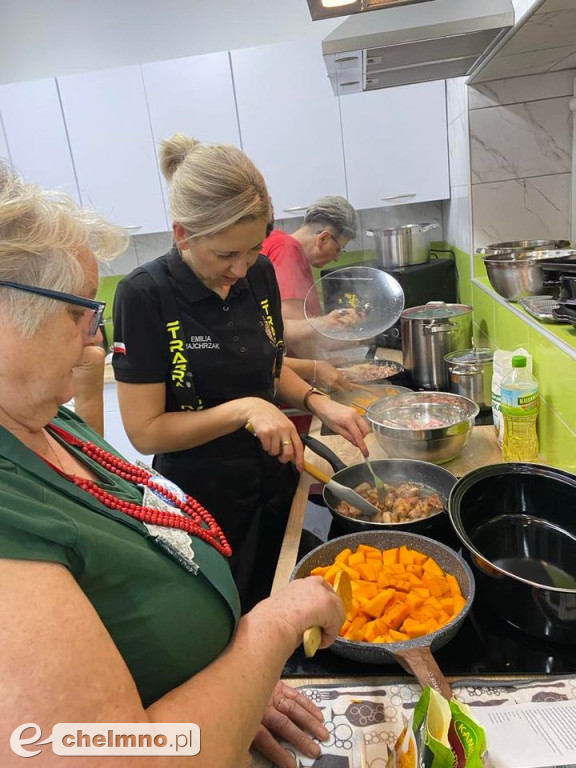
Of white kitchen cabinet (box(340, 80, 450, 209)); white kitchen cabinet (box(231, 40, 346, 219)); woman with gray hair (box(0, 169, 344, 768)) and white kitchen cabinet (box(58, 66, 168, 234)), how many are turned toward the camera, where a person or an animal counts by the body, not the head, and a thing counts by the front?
3

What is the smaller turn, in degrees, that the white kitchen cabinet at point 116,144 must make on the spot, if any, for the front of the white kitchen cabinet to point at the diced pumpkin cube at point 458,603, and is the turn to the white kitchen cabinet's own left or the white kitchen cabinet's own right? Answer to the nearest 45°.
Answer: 0° — it already faces it

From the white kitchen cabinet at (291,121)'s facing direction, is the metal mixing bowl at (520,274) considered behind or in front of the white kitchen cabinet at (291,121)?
in front

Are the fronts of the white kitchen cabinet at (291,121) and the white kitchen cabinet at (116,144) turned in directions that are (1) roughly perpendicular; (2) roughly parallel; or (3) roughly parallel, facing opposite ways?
roughly parallel

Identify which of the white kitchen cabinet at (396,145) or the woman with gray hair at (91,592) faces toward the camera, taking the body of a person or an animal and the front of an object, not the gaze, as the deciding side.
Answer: the white kitchen cabinet

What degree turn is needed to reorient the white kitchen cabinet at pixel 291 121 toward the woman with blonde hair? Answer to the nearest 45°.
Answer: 0° — it already faces them

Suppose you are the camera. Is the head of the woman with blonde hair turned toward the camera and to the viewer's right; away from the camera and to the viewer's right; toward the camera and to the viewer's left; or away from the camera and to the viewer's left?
toward the camera and to the viewer's right

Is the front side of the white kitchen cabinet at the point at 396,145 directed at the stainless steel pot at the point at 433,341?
yes

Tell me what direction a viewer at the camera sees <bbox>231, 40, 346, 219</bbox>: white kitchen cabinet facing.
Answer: facing the viewer

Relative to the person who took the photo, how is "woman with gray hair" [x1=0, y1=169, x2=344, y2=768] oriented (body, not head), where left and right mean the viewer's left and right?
facing to the right of the viewer

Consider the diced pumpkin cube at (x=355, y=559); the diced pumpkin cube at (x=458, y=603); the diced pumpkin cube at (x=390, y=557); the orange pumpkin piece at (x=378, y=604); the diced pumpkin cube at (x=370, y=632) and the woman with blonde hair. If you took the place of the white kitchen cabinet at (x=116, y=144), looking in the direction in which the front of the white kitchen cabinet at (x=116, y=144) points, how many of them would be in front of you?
6

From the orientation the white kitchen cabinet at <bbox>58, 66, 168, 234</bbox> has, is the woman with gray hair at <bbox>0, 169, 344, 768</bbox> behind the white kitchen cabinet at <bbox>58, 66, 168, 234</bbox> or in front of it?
in front

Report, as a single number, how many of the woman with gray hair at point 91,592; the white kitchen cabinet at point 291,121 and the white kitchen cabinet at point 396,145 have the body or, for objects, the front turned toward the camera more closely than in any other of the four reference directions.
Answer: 2

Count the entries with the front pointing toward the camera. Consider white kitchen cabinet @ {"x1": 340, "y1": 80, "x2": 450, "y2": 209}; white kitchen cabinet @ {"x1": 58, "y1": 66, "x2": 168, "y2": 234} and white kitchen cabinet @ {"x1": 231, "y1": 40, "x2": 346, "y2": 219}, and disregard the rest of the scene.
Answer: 3

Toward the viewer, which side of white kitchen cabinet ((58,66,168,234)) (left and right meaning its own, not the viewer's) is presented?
front

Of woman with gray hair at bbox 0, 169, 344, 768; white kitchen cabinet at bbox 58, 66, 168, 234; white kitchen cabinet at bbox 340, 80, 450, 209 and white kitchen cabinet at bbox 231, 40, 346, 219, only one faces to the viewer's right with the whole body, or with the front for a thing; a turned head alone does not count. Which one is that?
the woman with gray hair

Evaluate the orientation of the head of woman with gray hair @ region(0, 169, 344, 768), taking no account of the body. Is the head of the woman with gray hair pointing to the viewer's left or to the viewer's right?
to the viewer's right
